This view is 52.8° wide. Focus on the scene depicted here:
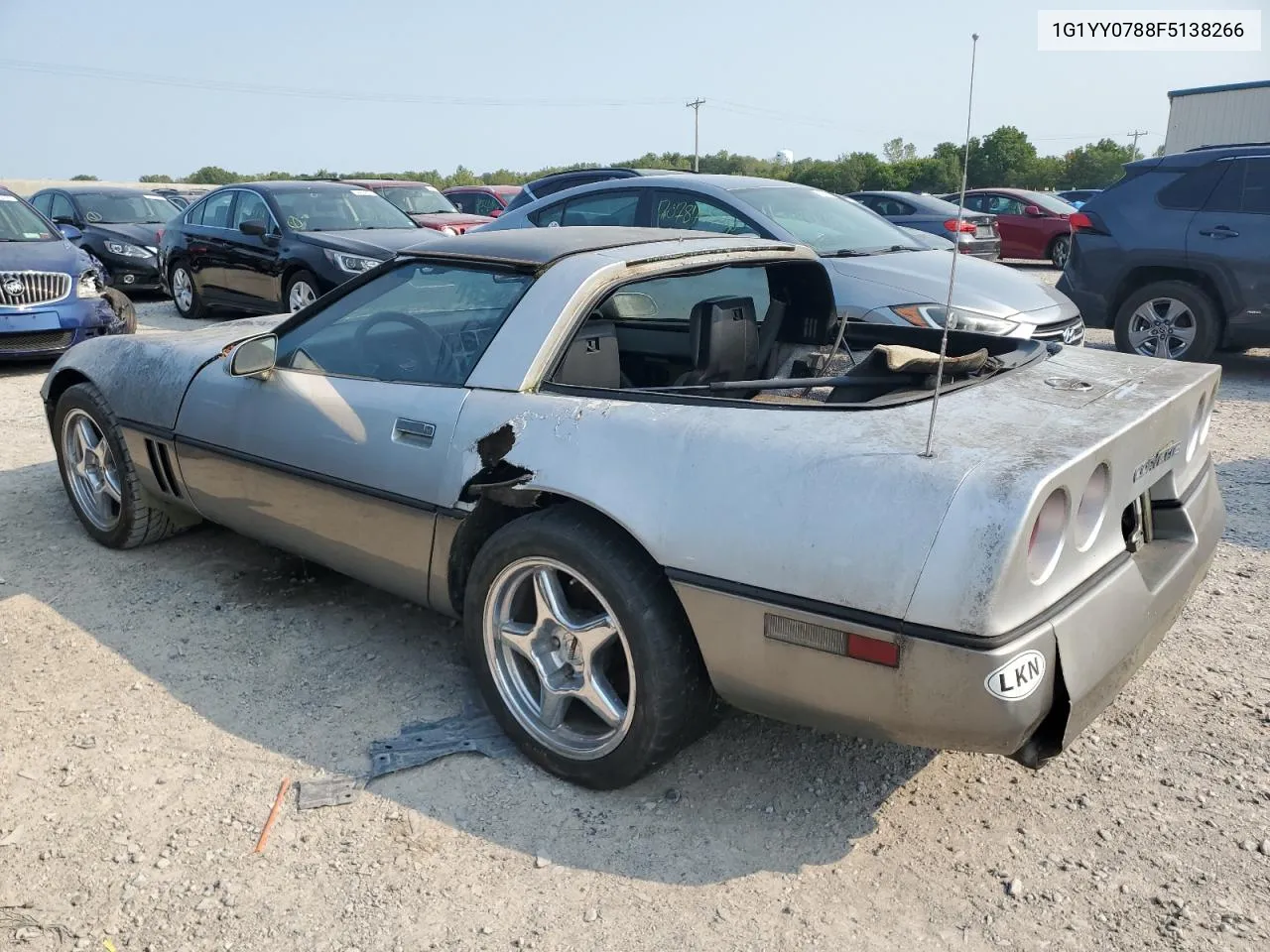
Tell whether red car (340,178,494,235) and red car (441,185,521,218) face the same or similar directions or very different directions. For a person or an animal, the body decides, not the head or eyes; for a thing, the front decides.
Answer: same or similar directions

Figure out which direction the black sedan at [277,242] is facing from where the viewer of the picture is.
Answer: facing the viewer and to the right of the viewer

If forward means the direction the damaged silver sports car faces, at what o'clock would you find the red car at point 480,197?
The red car is roughly at 1 o'clock from the damaged silver sports car.

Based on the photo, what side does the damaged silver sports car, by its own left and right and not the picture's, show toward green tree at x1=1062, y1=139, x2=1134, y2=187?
right

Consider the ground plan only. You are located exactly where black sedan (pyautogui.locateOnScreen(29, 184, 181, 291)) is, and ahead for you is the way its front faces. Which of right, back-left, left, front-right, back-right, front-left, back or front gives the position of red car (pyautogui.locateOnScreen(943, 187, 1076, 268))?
front-left

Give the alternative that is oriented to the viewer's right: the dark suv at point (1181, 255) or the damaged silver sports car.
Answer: the dark suv

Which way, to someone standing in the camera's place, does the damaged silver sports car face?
facing away from the viewer and to the left of the viewer

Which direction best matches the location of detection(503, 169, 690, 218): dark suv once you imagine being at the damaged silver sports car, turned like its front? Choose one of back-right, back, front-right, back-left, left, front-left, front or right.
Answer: front-right

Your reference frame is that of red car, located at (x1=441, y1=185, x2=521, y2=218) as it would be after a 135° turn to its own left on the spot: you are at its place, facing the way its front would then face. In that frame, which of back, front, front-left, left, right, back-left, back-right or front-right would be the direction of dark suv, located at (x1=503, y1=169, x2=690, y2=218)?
back

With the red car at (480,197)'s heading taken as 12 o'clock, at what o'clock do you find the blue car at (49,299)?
The blue car is roughly at 2 o'clock from the red car.

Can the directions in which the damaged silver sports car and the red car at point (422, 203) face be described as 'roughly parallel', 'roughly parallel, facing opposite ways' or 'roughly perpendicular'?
roughly parallel, facing opposite ways

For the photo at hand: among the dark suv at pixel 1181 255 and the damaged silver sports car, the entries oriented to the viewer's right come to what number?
1

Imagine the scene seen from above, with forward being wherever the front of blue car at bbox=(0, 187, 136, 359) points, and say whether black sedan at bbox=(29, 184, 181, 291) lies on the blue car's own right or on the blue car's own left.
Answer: on the blue car's own left

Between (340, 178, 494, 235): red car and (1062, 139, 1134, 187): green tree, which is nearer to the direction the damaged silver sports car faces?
the red car

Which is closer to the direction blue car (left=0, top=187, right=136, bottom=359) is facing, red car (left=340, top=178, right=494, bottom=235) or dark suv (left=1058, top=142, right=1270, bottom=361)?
the dark suv

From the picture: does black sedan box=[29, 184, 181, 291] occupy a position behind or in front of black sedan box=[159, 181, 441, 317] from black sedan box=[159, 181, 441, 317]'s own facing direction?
behind
